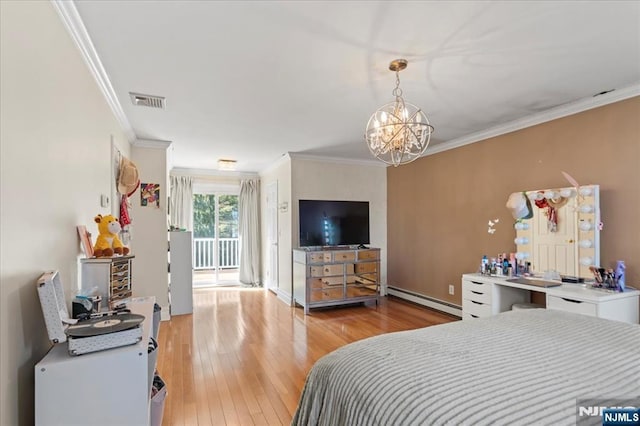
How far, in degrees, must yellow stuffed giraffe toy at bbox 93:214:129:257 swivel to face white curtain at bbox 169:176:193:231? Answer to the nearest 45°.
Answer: approximately 135° to its left

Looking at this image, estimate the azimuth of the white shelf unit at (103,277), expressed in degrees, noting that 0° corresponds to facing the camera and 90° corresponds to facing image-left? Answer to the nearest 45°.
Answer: approximately 315°

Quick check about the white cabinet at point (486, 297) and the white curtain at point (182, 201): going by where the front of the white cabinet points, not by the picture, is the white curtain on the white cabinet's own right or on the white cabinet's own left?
on the white cabinet's own right

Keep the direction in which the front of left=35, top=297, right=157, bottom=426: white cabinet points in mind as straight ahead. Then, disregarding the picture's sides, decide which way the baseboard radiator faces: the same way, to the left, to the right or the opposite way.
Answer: the opposite way

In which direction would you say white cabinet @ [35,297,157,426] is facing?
to the viewer's right
